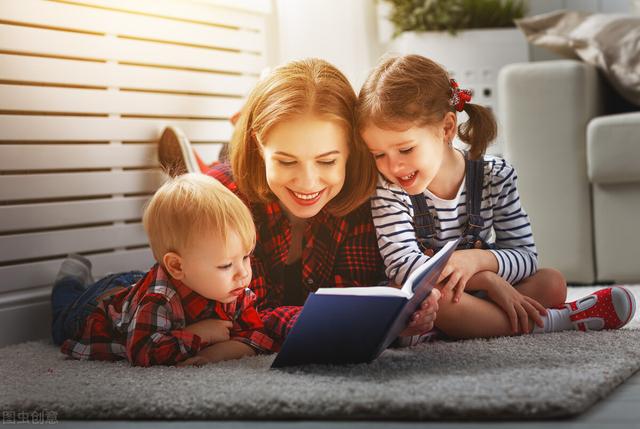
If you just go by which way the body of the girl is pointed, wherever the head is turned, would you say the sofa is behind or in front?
behind

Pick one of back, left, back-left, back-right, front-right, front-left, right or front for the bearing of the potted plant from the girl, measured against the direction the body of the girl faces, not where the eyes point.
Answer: back-right

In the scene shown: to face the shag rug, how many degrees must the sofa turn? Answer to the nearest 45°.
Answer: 0° — it already faces it
